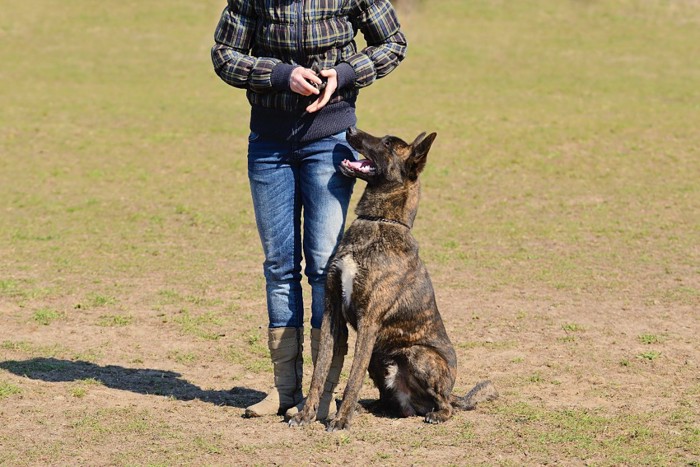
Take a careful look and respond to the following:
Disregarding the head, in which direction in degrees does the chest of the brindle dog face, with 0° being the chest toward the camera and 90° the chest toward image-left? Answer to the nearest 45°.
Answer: approximately 45°
